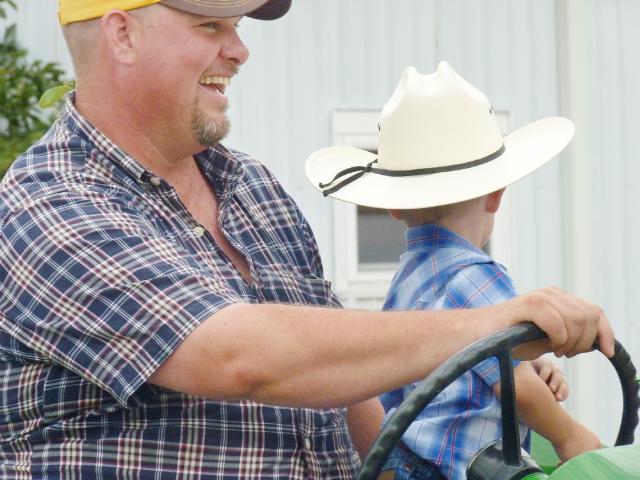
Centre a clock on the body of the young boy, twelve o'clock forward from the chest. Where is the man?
The man is roughly at 6 o'clock from the young boy.

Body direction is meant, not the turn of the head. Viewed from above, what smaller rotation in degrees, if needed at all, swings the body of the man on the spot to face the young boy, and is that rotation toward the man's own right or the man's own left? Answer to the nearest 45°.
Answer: approximately 90° to the man's own left

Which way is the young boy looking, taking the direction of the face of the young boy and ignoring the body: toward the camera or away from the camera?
away from the camera

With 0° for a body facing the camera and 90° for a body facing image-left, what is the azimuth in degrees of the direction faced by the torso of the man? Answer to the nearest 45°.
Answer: approximately 315°

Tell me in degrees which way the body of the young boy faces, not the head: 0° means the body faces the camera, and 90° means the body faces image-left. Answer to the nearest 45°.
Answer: approximately 225°

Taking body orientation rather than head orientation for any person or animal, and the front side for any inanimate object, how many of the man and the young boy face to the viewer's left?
0

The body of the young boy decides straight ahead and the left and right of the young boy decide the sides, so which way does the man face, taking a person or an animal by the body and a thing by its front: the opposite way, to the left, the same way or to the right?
to the right

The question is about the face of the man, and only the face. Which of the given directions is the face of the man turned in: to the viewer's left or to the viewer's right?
to the viewer's right
